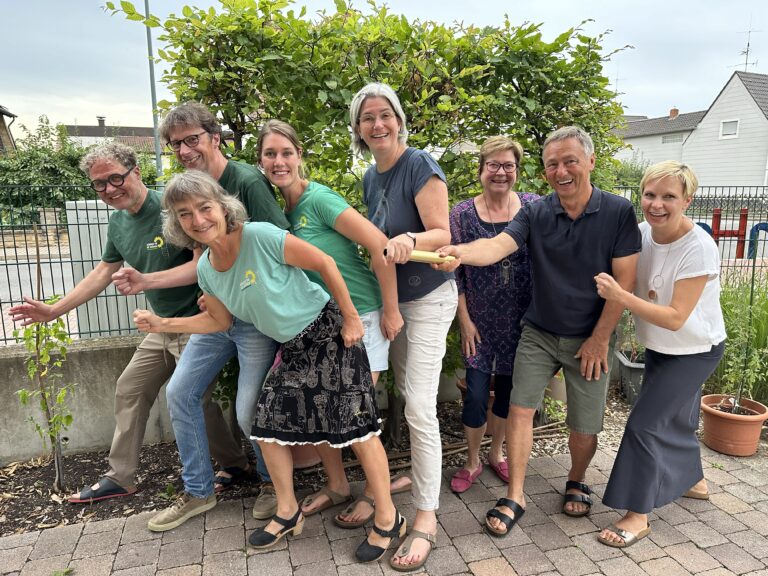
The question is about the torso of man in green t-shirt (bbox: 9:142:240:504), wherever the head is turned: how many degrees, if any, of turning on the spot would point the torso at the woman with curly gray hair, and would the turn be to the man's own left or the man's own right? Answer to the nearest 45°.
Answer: approximately 90° to the man's own left

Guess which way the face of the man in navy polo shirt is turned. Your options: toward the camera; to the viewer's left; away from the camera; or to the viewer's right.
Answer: toward the camera

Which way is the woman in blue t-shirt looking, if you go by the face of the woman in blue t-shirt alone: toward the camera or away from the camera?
toward the camera

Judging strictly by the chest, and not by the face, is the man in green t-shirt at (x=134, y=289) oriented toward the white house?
no

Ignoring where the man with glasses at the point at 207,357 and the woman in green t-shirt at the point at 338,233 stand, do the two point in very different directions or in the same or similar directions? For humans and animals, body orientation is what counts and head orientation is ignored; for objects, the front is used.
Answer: same or similar directions

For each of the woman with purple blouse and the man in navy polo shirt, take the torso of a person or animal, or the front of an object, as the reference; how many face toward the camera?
2

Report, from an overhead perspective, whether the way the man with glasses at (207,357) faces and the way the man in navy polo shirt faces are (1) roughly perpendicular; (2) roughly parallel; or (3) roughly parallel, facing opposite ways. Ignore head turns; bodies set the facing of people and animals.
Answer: roughly parallel

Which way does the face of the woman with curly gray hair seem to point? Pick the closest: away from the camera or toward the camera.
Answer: toward the camera

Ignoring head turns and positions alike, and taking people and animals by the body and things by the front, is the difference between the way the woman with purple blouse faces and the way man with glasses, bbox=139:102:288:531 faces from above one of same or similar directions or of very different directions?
same or similar directions

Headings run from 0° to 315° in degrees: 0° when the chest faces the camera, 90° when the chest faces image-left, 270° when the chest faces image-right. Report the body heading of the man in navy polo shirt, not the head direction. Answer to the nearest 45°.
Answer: approximately 0°

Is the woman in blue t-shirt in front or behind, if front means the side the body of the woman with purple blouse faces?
in front

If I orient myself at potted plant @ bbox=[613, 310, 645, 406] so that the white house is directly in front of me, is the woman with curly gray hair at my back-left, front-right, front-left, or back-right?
back-left

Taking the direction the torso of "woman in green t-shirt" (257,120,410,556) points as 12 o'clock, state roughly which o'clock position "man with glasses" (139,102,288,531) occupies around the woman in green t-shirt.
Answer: The man with glasses is roughly at 2 o'clock from the woman in green t-shirt.

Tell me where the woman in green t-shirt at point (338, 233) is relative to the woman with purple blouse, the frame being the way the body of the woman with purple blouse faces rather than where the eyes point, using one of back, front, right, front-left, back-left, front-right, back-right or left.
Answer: front-right

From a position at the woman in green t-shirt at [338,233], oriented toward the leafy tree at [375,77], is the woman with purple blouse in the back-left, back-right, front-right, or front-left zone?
front-right

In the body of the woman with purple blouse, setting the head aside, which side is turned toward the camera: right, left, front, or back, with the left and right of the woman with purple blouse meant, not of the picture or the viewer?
front

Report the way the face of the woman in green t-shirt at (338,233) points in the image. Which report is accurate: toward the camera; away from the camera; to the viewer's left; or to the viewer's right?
toward the camera

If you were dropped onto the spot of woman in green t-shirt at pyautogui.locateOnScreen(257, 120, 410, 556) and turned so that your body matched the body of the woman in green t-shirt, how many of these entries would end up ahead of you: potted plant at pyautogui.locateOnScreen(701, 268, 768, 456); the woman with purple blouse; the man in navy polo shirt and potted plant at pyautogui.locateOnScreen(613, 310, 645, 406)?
0
